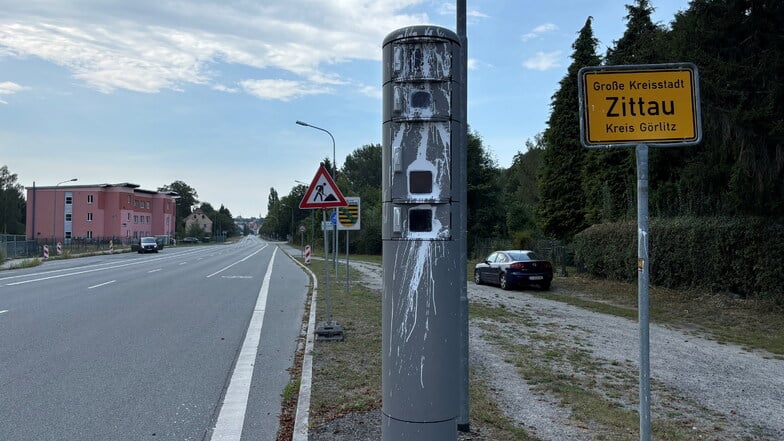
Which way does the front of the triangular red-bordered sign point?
toward the camera

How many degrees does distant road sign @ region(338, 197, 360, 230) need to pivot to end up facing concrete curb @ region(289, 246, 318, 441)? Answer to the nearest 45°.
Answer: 0° — it already faces it

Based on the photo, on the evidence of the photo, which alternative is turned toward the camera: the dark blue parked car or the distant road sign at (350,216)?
the distant road sign

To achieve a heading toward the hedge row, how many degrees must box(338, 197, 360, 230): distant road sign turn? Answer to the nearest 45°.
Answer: approximately 90° to its left

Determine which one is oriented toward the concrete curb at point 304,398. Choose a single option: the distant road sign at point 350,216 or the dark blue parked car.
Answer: the distant road sign

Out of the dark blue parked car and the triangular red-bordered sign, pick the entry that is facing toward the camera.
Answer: the triangular red-bordered sign

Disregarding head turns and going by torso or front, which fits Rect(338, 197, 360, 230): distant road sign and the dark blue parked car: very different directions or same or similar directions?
very different directions

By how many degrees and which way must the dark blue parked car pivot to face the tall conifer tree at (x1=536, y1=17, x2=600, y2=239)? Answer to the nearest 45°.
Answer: approximately 45° to its right

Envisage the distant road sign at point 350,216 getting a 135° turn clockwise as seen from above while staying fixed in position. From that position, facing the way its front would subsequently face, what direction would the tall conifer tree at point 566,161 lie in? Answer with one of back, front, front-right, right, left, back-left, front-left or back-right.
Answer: right

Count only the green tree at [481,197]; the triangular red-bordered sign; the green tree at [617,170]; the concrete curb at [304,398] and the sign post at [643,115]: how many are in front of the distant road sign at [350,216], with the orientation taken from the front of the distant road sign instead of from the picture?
3

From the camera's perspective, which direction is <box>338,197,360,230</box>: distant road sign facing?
toward the camera

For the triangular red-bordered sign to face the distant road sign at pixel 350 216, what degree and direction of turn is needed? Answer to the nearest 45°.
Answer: approximately 180°

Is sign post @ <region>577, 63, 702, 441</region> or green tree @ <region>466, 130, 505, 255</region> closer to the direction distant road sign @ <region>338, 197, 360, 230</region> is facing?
the sign post

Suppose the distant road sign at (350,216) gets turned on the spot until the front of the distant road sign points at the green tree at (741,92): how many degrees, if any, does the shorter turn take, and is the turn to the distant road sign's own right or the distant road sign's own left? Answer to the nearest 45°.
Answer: approximately 45° to the distant road sign's own left

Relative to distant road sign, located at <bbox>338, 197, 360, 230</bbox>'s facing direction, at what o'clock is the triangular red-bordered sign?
The triangular red-bordered sign is roughly at 12 o'clock from the distant road sign.

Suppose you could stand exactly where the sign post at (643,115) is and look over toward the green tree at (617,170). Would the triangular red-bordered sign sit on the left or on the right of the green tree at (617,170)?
left
